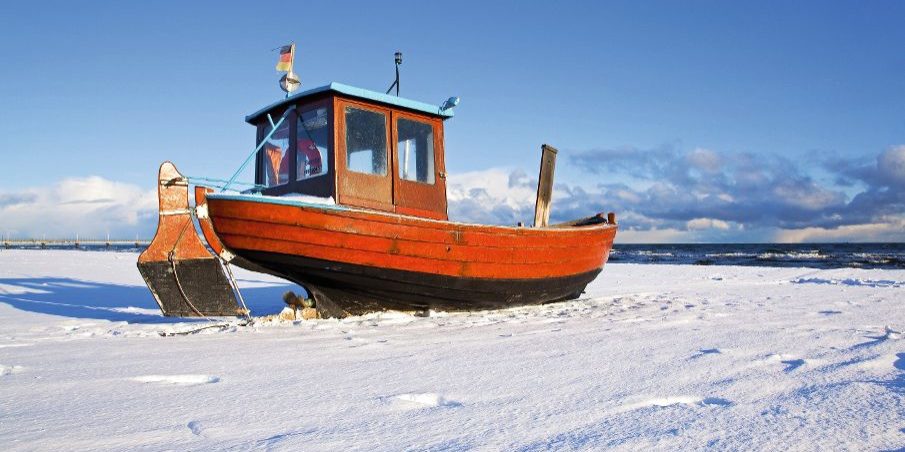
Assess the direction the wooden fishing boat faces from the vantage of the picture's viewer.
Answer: facing away from the viewer and to the right of the viewer
